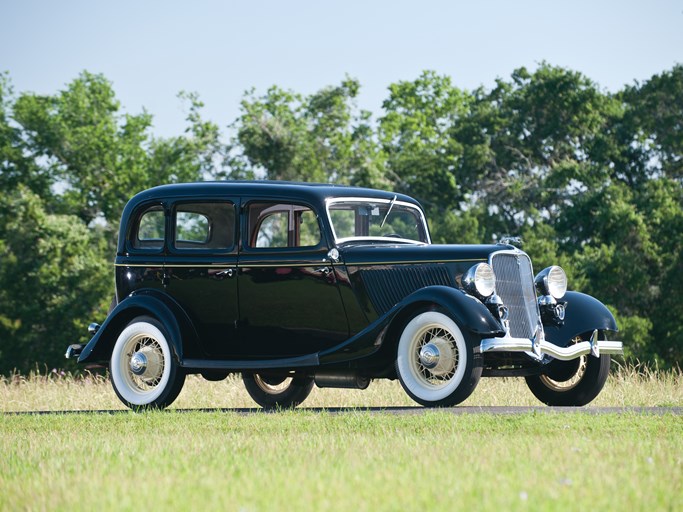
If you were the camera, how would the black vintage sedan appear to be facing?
facing the viewer and to the right of the viewer

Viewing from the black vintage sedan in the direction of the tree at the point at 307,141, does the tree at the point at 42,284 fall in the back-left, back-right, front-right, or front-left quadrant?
front-left

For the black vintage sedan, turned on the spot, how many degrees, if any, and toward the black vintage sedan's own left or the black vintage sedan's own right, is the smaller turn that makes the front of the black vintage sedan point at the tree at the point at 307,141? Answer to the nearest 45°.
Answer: approximately 135° to the black vintage sedan's own left

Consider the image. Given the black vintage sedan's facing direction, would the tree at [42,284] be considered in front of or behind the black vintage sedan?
behind
